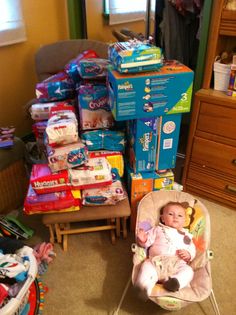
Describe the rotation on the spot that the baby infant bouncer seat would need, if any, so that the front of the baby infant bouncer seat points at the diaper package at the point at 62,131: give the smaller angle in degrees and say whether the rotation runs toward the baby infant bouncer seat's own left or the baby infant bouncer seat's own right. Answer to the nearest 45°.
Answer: approximately 90° to the baby infant bouncer seat's own right

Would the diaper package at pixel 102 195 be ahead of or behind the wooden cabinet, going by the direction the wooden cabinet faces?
ahead

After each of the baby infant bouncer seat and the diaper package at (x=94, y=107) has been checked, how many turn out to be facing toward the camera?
2

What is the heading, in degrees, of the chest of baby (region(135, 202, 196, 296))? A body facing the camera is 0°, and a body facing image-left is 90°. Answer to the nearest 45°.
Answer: approximately 0°

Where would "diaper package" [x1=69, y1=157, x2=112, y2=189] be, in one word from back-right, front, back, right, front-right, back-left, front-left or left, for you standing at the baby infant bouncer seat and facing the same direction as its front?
right
